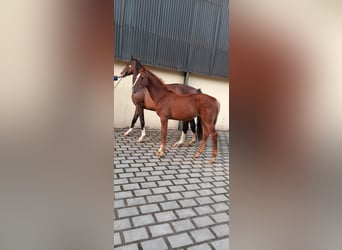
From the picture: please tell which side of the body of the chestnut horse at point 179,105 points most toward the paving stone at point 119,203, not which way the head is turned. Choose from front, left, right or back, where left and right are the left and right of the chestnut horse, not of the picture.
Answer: left

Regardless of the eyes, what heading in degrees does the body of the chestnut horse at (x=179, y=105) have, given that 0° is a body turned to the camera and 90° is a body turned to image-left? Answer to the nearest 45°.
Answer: approximately 90°

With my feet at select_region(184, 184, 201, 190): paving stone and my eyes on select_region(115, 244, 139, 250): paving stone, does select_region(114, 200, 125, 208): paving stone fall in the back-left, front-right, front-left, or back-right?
front-right

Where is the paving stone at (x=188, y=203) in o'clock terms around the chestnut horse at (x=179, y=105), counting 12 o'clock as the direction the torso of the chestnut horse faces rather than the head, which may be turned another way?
The paving stone is roughly at 9 o'clock from the chestnut horse.

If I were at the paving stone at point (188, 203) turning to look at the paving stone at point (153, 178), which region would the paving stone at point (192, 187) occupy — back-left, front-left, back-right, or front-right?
front-right

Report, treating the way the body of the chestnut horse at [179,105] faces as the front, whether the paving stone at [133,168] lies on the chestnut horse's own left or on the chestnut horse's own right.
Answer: on the chestnut horse's own left

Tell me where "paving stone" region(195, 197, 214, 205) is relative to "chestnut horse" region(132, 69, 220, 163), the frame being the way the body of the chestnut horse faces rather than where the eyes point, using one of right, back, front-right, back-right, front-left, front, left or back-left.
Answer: left

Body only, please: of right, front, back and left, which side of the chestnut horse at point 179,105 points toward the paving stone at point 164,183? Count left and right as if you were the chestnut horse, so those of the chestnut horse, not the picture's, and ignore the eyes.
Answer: left

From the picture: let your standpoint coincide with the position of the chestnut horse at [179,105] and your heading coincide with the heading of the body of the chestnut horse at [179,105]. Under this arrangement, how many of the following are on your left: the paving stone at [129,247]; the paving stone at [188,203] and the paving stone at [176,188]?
3

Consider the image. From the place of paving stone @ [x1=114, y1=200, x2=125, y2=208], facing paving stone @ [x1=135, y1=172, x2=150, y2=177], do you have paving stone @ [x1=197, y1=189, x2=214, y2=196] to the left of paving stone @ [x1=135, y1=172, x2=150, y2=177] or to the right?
right
